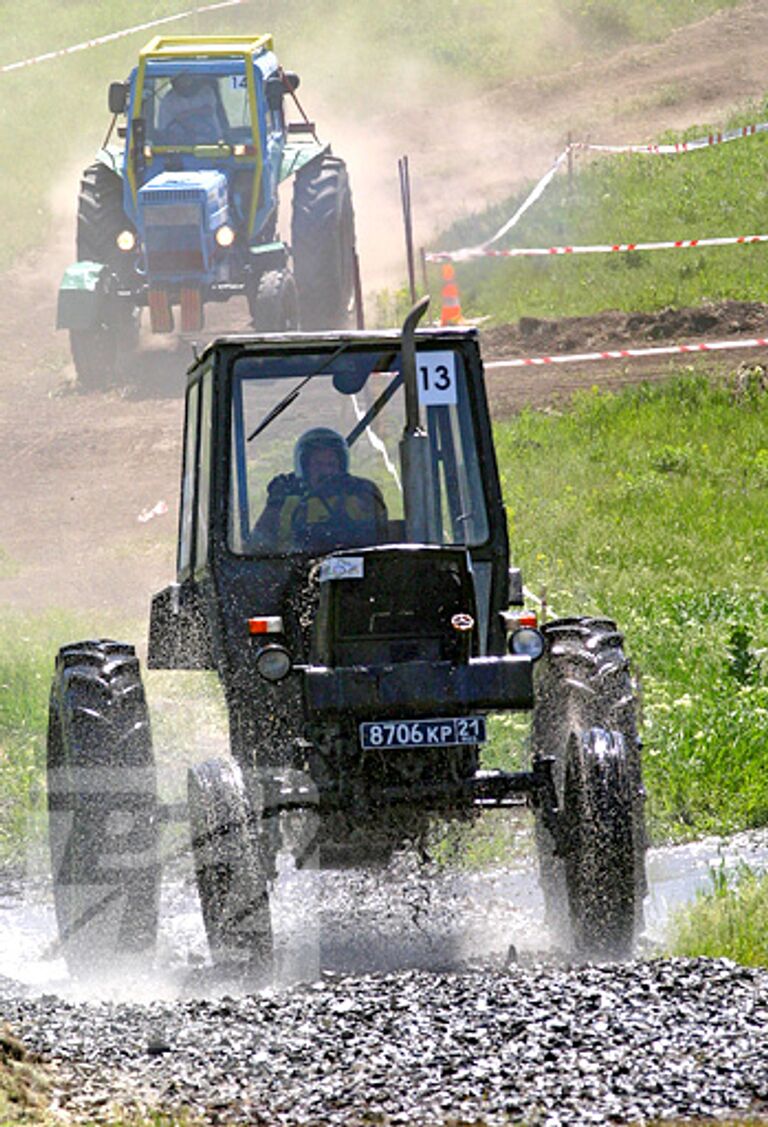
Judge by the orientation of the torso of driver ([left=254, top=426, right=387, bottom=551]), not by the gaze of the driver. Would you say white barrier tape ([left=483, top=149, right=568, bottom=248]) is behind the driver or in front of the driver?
behind

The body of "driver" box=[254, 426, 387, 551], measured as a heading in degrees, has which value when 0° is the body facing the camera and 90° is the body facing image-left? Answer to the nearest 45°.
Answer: approximately 0°

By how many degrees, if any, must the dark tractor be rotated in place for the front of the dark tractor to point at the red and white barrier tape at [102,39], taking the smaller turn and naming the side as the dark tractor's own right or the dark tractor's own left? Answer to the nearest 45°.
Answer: approximately 180°

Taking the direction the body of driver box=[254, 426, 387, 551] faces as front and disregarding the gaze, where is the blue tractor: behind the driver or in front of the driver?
behind

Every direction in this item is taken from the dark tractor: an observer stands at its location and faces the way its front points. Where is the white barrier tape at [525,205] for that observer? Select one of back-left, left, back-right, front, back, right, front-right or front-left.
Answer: back

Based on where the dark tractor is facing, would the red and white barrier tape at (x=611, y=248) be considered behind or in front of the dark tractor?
behind

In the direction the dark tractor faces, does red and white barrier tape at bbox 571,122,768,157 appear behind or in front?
behind

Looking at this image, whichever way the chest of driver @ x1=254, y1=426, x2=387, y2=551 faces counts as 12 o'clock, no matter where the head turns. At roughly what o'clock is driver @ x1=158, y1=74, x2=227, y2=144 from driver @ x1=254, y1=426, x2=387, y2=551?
driver @ x1=158, y1=74, x2=227, y2=144 is roughly at 6 o'clock from driver @ x1=254, y1=426, x2=387, y2=551.

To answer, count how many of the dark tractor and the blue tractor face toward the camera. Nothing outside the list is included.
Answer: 2
